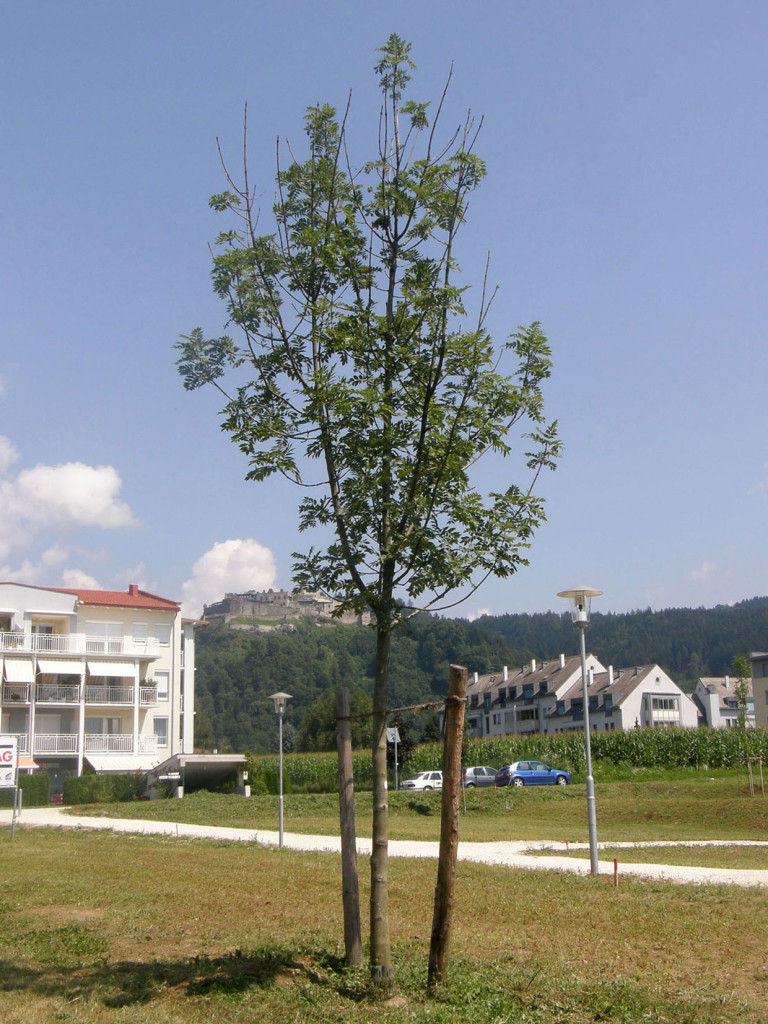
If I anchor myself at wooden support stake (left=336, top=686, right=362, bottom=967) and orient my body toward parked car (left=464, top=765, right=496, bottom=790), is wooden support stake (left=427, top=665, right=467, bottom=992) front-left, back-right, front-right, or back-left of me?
back-right

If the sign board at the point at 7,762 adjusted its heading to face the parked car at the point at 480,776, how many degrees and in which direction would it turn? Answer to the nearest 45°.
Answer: approximately 135° to its left

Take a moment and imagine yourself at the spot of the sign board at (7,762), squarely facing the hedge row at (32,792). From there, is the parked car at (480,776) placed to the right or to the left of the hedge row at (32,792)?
right

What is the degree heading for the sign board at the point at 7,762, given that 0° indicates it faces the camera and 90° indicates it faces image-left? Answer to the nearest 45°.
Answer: approximately 0°

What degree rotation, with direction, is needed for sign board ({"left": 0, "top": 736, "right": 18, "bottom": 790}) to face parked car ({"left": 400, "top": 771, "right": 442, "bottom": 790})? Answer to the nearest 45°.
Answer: approximately 135° to its left

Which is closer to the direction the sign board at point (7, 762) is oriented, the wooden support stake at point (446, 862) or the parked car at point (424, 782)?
the wooden support stake

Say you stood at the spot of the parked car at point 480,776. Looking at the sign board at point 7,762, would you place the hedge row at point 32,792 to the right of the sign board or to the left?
right

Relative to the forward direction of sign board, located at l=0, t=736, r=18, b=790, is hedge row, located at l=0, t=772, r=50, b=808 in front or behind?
behind

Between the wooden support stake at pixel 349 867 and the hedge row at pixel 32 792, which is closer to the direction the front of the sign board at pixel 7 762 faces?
the wooden support stake

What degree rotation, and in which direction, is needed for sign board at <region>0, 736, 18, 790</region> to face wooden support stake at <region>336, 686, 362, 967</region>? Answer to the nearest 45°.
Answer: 0° — it already faces it

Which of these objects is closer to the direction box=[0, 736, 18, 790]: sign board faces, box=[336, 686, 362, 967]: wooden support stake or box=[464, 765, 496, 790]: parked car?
the wooden support stake
